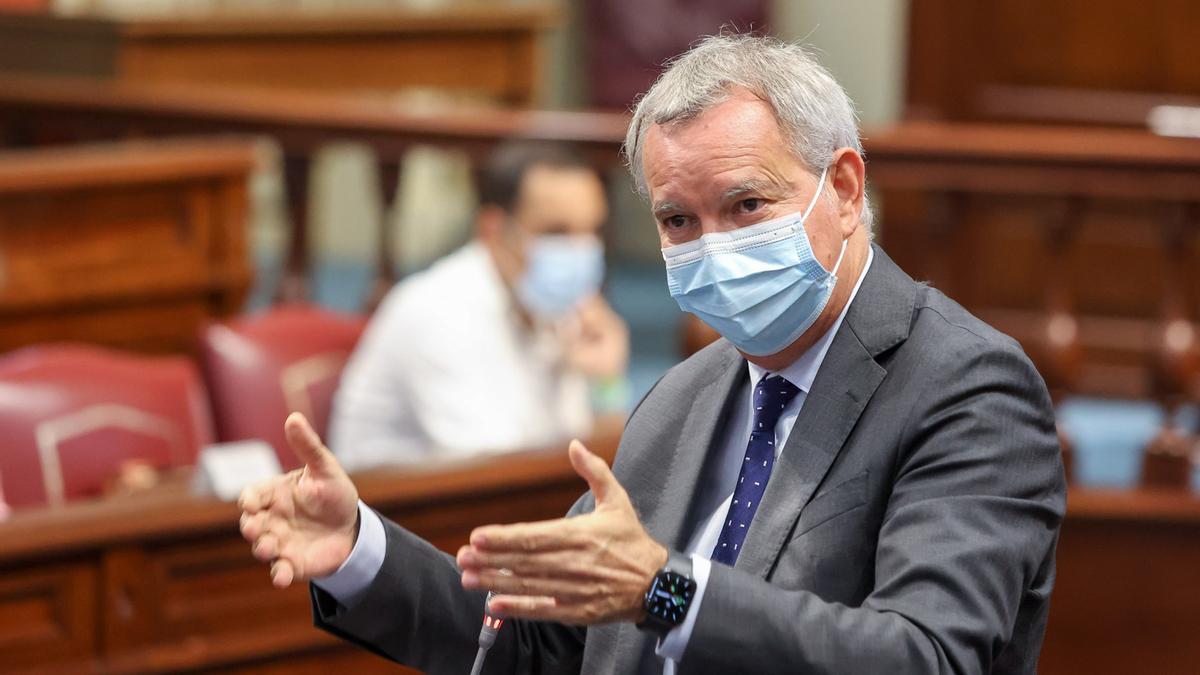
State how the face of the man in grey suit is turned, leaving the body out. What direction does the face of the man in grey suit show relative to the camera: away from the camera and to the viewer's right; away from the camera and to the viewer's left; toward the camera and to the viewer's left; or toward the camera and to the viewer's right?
toward the camera and to the viewer's left

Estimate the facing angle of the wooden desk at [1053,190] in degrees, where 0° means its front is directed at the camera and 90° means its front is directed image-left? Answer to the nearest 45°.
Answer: approximately 0°

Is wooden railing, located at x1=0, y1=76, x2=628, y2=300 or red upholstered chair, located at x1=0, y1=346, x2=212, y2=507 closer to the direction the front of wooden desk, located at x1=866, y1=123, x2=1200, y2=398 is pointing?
the red upholstered chair

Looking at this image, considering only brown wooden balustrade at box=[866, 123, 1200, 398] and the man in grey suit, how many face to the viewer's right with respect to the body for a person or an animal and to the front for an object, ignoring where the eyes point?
0

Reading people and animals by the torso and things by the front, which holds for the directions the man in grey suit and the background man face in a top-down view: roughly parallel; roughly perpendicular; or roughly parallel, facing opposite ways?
roughly perpendicular

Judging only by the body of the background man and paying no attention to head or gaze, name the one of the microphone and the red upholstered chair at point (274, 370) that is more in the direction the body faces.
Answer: the microphone

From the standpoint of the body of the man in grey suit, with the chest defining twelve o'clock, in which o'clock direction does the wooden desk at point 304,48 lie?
The wooden desk is roughly at 4 o'clock from the man in grey suit.

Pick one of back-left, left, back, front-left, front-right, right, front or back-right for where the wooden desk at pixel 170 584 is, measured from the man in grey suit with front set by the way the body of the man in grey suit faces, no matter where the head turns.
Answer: right
